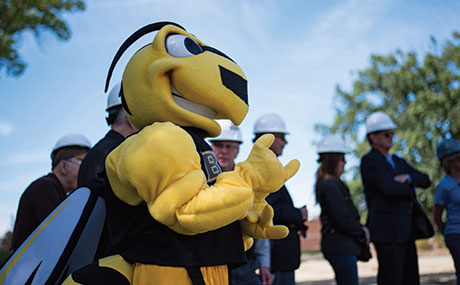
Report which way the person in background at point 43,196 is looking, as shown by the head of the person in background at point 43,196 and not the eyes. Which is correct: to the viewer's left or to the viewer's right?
to the viewer's right

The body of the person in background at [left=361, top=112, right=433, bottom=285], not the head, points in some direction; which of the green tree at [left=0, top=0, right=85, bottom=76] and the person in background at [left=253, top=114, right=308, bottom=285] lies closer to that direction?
the person in background

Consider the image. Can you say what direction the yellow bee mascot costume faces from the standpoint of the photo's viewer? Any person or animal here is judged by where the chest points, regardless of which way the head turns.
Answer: facing to the right of the viewer

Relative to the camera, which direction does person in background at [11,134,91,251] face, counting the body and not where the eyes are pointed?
to the viewer's right

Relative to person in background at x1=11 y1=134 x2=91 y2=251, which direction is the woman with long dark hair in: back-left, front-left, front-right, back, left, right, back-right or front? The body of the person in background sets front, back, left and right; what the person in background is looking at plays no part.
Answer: front

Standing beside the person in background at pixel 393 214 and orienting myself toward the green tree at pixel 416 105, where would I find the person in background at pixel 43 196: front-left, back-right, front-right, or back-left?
back-left
